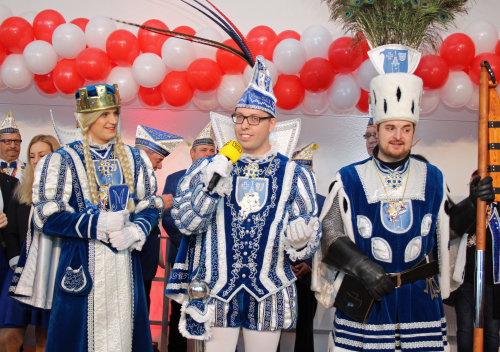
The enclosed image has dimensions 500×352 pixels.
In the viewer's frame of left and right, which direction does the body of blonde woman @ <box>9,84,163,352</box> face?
facing the viewer and to the right of the viewer

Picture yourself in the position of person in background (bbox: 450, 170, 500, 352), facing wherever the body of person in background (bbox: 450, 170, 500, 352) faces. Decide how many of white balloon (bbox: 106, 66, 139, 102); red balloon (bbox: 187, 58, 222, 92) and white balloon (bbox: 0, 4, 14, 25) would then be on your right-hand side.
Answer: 3

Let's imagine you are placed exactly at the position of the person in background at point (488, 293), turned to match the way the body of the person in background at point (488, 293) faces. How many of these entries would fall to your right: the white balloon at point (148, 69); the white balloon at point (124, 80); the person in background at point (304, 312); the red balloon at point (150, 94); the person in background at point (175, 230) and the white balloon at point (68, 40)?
6

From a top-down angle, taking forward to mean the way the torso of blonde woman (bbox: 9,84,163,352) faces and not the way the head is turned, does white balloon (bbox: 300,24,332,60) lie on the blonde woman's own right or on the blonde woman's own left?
on the blonde woman's own left

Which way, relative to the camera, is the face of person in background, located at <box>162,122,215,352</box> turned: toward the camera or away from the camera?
toward the camera

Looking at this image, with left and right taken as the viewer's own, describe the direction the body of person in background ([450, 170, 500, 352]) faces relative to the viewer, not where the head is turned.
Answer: facing the viewer

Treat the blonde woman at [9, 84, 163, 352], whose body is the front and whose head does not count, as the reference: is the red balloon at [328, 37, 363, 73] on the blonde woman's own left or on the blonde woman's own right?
on the blonde woman's own left

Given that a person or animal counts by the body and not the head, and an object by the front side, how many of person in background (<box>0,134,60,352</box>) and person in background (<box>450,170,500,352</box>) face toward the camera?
2

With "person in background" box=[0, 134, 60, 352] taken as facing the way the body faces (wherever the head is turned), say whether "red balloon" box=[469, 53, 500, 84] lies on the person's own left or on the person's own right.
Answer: on the person's own left

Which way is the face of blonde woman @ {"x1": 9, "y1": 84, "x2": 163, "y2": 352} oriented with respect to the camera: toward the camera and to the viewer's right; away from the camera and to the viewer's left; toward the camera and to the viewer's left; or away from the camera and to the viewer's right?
toward the camera and to the viewer's right

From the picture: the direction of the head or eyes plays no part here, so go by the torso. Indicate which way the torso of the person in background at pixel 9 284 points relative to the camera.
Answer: toward the camera

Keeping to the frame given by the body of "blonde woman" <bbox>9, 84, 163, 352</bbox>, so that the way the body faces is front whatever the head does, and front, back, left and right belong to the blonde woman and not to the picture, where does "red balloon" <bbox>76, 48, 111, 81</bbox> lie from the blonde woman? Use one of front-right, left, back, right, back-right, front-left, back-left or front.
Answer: back-left

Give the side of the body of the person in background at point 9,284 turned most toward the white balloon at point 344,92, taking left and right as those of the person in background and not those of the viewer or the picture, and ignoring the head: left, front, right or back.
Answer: left
